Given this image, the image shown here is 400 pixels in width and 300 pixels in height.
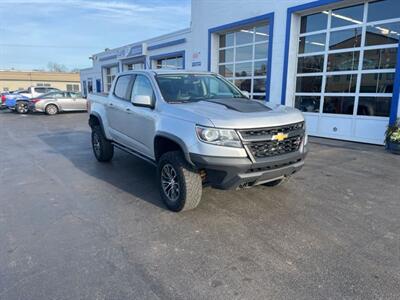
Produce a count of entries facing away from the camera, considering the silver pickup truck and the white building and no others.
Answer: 0

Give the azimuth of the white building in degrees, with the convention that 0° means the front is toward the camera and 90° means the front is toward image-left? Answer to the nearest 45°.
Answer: approximately 45°

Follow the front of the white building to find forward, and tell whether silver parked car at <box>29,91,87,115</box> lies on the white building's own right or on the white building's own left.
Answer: on the white building's own right

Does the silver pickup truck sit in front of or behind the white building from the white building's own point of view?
in front

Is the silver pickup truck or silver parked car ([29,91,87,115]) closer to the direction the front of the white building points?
the silver pickup truck

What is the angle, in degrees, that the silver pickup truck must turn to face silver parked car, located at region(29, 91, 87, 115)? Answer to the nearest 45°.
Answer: approximately 180°

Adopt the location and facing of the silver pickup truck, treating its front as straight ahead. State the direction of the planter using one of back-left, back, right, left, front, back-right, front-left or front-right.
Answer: left

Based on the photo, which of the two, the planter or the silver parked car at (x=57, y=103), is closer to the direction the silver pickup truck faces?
the planter

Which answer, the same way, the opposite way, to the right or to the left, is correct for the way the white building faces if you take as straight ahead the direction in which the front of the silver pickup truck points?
to the right

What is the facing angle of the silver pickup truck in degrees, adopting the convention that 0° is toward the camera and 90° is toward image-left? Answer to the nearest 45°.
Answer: approximately 315°
